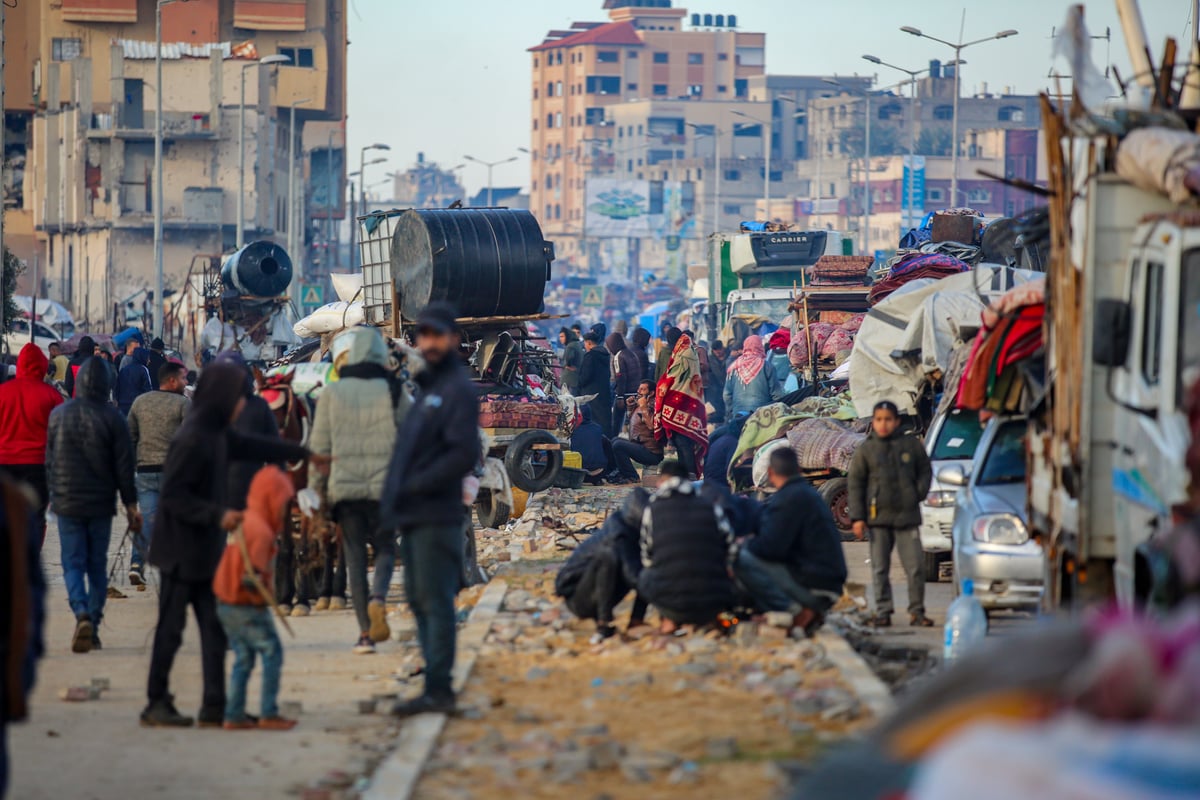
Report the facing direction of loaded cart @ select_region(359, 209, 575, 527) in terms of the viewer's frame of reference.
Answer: facing the viewer and to the left of the viewer

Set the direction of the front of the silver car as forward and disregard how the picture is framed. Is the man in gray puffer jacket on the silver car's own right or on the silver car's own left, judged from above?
on the silver car's own right

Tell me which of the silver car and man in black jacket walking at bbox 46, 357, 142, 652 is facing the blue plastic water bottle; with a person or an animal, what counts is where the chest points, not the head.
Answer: the silver car

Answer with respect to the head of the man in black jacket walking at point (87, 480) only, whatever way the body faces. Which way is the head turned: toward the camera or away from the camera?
away from the camera

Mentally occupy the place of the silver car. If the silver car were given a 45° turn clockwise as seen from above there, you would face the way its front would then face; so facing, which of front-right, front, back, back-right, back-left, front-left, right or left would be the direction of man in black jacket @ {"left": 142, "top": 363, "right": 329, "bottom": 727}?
front

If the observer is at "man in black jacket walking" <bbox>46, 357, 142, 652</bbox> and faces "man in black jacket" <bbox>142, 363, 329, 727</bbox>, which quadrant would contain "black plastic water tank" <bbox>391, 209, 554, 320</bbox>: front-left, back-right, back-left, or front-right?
back-left

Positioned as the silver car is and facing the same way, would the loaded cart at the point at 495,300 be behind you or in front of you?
behind

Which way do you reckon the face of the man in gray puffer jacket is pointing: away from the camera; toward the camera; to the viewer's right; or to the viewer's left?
away from the camera

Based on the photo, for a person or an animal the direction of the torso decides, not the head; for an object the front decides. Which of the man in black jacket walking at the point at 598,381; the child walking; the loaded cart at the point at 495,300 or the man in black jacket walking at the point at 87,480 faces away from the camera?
the man in black jacket walking at the point at 87,480

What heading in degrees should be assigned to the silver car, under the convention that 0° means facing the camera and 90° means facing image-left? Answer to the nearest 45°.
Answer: approximately 0°

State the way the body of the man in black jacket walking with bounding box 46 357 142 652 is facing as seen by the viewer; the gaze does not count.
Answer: away from the camera
